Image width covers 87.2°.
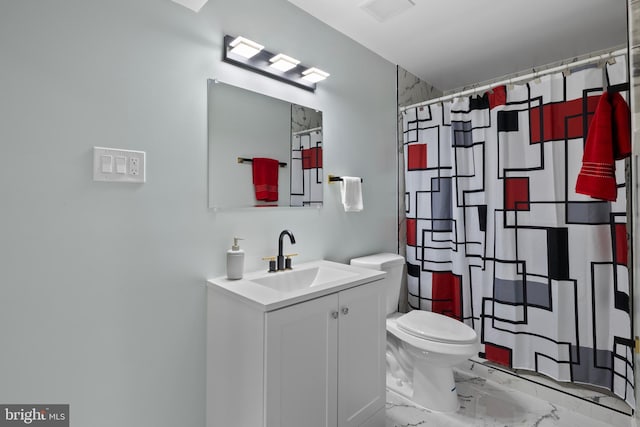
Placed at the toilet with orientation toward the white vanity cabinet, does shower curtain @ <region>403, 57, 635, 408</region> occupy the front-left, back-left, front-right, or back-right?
back-left

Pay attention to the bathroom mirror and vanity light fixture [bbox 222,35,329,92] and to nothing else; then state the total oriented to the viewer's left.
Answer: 0

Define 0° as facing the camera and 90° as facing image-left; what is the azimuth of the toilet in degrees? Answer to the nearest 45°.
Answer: approximately 315°

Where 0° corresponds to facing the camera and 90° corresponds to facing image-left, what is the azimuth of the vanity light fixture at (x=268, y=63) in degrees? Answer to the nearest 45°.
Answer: approximately 315°

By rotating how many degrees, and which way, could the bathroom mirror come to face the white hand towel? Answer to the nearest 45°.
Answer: approximately 90° to its left

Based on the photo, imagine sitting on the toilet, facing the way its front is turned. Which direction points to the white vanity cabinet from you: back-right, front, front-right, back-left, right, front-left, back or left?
right

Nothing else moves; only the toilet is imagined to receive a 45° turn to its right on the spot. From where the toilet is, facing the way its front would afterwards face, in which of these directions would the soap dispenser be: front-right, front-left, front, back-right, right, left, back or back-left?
front-right

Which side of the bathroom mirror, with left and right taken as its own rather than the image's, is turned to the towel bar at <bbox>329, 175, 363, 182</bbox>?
left

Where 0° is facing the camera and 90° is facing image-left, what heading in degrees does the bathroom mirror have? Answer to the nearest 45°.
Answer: approximately 315°

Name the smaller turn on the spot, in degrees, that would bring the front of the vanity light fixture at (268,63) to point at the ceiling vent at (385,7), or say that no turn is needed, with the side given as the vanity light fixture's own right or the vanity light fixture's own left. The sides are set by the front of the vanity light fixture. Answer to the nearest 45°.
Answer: approximately 45° to the vanity light fixture's own left
